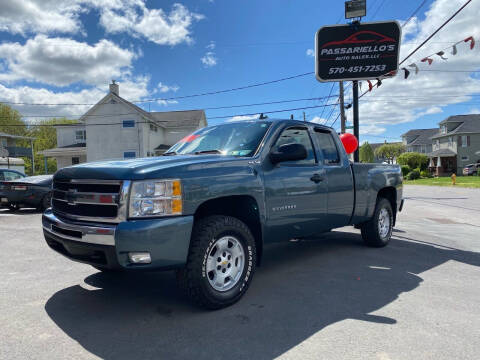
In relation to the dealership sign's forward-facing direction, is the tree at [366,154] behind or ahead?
behind

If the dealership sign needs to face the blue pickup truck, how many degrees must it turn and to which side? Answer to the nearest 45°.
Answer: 0° — it already faces it

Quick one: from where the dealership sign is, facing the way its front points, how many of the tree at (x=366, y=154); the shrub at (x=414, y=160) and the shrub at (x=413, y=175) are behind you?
3

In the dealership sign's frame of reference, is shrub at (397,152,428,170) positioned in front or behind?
behind

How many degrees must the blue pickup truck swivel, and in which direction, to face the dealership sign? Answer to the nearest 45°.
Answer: approximately 180°

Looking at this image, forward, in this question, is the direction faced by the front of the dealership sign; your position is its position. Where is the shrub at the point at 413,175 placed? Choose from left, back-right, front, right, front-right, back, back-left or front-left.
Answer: back

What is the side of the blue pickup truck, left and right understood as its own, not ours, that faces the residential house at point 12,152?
right

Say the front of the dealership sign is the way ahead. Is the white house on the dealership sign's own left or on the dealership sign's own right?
on the dealership sign's own right
